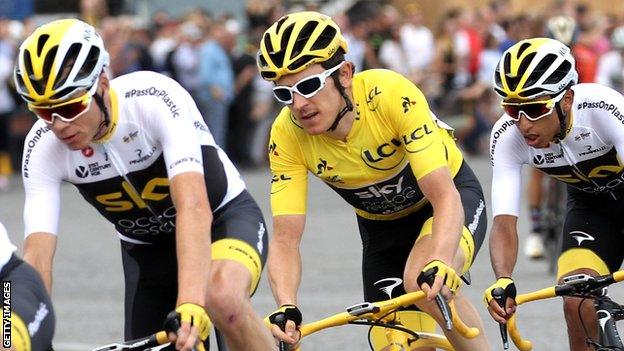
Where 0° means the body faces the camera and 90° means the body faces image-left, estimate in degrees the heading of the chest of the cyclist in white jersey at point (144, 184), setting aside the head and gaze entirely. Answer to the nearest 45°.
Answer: approximately 45°

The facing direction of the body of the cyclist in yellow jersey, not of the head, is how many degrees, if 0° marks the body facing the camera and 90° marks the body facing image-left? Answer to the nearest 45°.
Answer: approximately 45°

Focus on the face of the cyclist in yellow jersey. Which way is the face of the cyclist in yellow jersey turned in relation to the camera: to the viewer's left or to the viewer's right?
to the viewer's left

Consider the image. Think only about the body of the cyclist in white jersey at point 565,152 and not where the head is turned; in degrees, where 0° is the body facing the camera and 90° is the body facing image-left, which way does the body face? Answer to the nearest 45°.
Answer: approximately 45°

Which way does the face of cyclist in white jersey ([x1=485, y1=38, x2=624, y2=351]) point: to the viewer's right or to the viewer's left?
to the viewer's left

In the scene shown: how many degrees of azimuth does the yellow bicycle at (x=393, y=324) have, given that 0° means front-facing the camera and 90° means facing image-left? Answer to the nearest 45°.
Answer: approximately 45°

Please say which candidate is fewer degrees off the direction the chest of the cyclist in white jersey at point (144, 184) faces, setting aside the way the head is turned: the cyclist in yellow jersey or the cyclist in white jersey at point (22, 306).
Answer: the cyclist in white jersey
